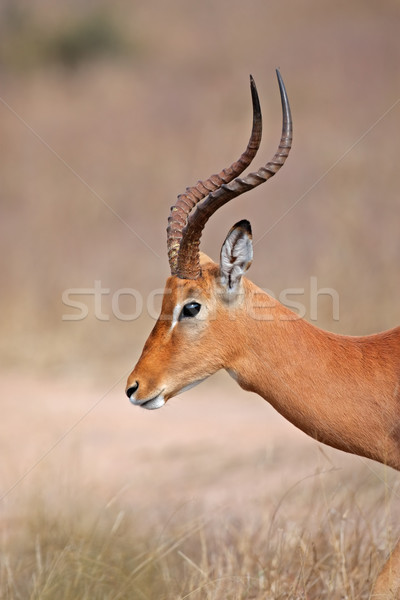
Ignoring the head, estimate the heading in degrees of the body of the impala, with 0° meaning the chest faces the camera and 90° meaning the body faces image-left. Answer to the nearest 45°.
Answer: approximately 90°
